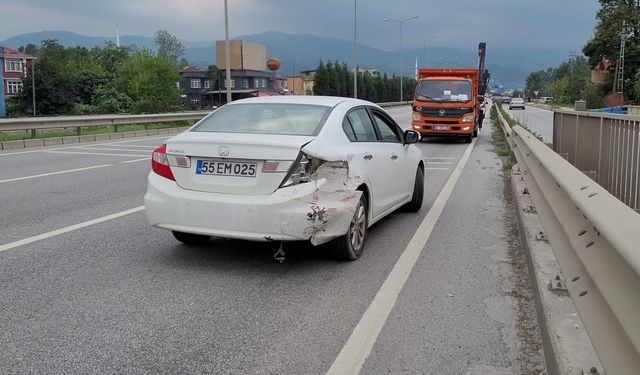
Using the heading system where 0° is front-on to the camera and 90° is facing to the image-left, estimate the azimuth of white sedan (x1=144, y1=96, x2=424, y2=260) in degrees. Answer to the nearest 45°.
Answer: approximately 225°

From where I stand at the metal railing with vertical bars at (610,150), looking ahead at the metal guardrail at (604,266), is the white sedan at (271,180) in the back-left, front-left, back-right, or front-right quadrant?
front-right

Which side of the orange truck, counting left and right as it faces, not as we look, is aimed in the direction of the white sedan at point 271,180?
front

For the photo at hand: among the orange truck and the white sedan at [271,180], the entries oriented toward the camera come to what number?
1

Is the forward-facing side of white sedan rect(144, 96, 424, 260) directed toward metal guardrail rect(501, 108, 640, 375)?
no

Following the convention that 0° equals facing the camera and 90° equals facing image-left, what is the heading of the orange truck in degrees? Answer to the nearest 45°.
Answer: approximately 0°

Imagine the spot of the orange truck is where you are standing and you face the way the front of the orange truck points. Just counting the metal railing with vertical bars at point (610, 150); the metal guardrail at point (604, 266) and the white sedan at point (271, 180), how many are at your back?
0

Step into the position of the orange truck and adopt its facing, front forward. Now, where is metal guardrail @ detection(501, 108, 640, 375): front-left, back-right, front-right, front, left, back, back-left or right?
front

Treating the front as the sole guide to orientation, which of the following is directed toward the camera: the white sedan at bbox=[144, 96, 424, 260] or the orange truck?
the orange truck

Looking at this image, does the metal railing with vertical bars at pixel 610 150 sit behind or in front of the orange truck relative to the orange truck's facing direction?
in front

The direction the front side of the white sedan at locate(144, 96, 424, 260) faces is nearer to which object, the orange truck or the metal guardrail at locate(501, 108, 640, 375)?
the orange truck

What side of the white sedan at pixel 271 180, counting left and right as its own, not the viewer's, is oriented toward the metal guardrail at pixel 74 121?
left

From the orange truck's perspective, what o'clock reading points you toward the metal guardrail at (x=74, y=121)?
The metal guardrail is roughly at 3 o'clock from the orange truck.
